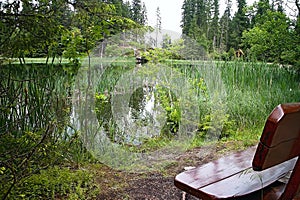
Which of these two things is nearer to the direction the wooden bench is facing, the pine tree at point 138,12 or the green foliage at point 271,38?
the pine tree

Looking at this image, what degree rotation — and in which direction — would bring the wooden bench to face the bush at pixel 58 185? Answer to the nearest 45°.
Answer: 0° — it already faces it

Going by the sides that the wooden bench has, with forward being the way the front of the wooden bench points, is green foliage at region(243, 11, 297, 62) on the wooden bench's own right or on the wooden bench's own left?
on the wooden bench's own right

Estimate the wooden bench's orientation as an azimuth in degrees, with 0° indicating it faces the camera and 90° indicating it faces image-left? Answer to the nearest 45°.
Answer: approximately 135°
